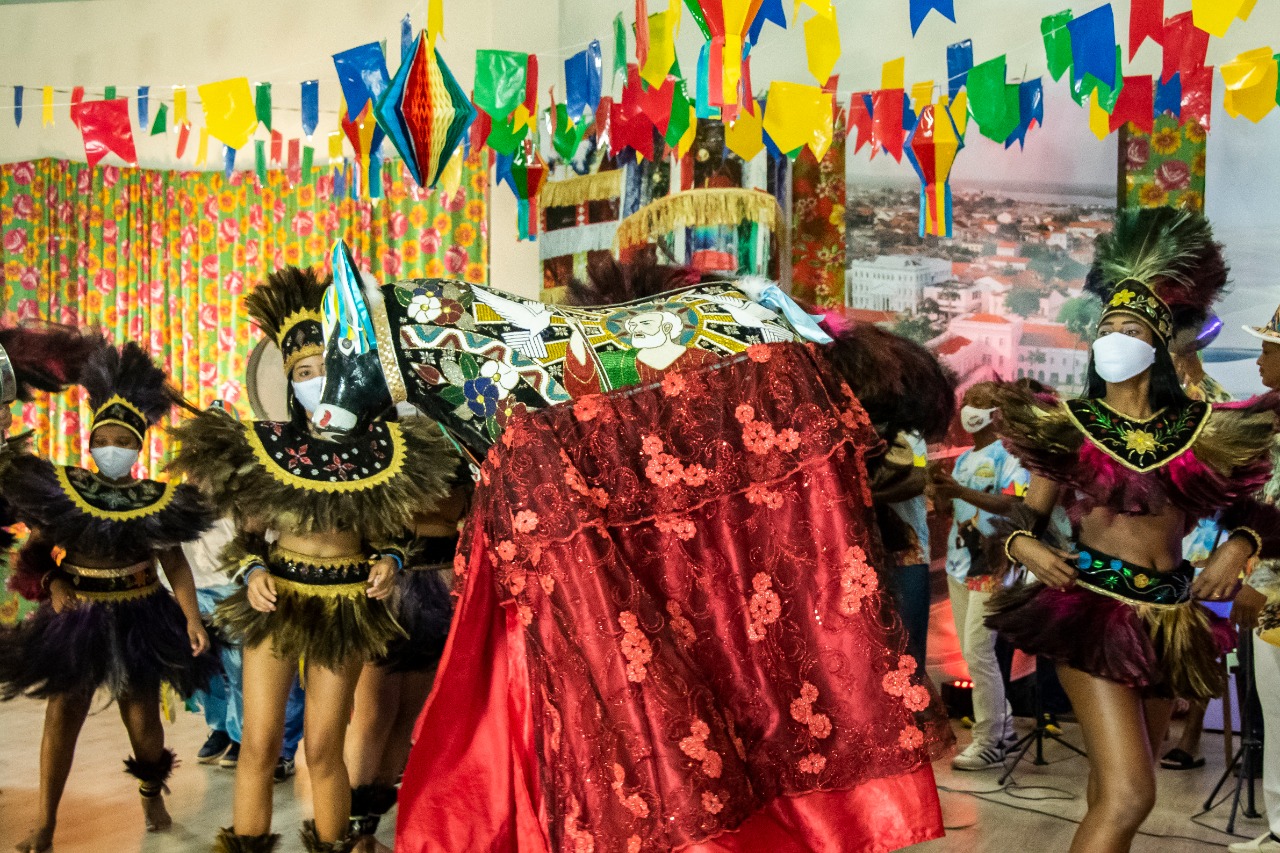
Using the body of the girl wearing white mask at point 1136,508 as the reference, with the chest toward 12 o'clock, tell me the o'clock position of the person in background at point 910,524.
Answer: The person in background is roughly at 5 o'clock from the girl wearing white mask.

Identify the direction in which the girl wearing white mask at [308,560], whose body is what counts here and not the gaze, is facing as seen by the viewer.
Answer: toward the camera

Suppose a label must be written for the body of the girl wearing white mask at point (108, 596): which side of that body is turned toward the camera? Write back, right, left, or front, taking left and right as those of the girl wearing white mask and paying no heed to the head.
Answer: front

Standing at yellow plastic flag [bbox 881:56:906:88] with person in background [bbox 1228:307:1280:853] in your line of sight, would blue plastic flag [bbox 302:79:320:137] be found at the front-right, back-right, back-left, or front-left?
back-right

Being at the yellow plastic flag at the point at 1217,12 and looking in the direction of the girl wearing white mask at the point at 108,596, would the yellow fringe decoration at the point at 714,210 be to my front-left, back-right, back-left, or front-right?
front-right

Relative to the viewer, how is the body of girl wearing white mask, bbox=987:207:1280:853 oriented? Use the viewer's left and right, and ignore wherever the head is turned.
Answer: facing the viewer

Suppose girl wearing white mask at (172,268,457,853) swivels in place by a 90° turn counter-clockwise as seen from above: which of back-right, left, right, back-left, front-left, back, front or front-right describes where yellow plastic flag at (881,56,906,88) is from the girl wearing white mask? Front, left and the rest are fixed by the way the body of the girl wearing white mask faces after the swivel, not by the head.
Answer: front-left

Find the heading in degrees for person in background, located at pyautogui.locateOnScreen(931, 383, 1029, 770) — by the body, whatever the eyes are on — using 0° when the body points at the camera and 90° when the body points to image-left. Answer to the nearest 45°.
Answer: approximately 45°

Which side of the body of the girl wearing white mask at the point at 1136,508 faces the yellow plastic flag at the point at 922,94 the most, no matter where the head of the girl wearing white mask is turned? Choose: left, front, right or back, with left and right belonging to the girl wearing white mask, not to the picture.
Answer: back

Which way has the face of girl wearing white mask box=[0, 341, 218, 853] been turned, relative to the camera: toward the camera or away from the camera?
toward the camera
